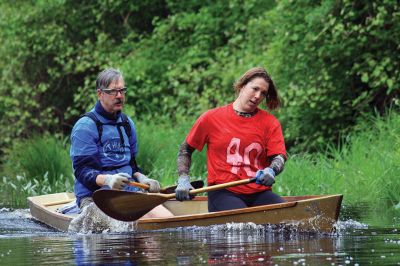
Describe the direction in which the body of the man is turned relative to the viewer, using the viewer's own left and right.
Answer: facing the viewer and to the right of the viewer

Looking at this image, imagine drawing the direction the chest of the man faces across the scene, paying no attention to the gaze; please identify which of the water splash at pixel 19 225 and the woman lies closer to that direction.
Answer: the woman

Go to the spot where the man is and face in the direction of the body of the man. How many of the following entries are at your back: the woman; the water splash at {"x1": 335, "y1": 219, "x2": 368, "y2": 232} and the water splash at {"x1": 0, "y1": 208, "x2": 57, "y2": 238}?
1

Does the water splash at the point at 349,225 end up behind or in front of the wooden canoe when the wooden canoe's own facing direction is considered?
in front

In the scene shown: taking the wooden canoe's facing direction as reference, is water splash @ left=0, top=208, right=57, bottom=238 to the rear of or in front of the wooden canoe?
to the rear

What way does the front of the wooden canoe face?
to the viewer's right

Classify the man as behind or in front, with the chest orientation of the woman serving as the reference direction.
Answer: behind

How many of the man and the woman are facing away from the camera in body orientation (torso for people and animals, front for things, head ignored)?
0

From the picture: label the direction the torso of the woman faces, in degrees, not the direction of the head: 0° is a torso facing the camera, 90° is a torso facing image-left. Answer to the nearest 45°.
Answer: approximately 315°

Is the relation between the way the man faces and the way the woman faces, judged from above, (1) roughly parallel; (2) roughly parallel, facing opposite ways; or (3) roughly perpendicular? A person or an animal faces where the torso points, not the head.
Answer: roughly parallel

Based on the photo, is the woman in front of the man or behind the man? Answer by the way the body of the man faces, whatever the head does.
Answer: in front

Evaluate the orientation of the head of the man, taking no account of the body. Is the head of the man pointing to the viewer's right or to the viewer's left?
to the viewer's right
